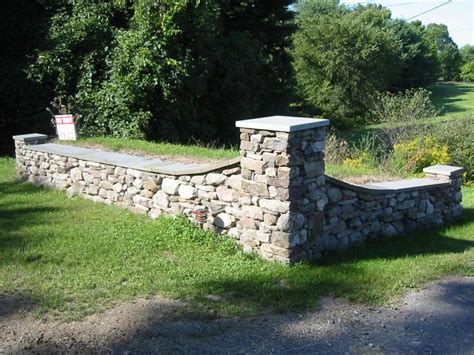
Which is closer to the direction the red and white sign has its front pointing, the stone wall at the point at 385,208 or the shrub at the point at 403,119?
the stone wall

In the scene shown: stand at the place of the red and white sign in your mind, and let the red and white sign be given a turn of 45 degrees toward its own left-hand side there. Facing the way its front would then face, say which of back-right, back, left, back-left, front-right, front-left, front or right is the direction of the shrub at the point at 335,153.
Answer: front-left

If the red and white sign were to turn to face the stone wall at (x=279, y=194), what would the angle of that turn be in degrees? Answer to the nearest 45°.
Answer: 0° — it already faces it

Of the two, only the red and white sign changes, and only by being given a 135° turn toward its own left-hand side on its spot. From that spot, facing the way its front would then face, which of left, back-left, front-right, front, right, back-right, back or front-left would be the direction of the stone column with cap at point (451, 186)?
right

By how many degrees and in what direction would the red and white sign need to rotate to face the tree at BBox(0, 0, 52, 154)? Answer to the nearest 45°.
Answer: approximately 180°

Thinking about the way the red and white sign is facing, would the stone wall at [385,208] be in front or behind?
in front

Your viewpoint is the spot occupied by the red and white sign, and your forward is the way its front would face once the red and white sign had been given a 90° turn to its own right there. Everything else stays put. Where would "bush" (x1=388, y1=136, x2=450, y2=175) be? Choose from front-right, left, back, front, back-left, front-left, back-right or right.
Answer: back

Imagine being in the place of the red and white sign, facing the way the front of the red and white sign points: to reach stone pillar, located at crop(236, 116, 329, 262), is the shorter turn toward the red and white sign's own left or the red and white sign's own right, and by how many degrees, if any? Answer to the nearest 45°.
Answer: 0° — it already faces it

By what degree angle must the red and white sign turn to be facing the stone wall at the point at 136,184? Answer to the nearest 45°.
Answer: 0° — it already faces it

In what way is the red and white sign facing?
toward the camera

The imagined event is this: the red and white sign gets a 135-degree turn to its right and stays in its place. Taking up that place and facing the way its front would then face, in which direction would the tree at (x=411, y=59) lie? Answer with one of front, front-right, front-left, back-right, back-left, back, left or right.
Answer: right

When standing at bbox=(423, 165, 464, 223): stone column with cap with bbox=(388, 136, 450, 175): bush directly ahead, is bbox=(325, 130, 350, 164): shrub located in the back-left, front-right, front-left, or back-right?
front-left

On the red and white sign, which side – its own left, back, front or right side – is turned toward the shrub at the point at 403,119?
left
